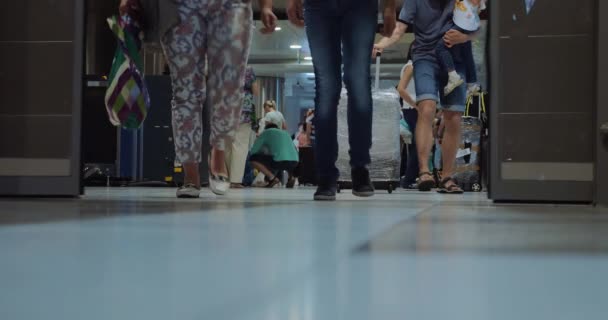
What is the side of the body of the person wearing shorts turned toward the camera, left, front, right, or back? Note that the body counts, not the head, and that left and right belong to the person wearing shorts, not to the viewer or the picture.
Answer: front

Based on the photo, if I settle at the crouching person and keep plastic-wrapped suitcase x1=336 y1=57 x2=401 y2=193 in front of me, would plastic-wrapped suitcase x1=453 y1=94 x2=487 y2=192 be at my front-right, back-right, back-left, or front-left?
front-left

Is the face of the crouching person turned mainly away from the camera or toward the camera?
away from the camera

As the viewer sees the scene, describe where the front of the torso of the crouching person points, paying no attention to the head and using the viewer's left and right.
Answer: facing away from the viewer
